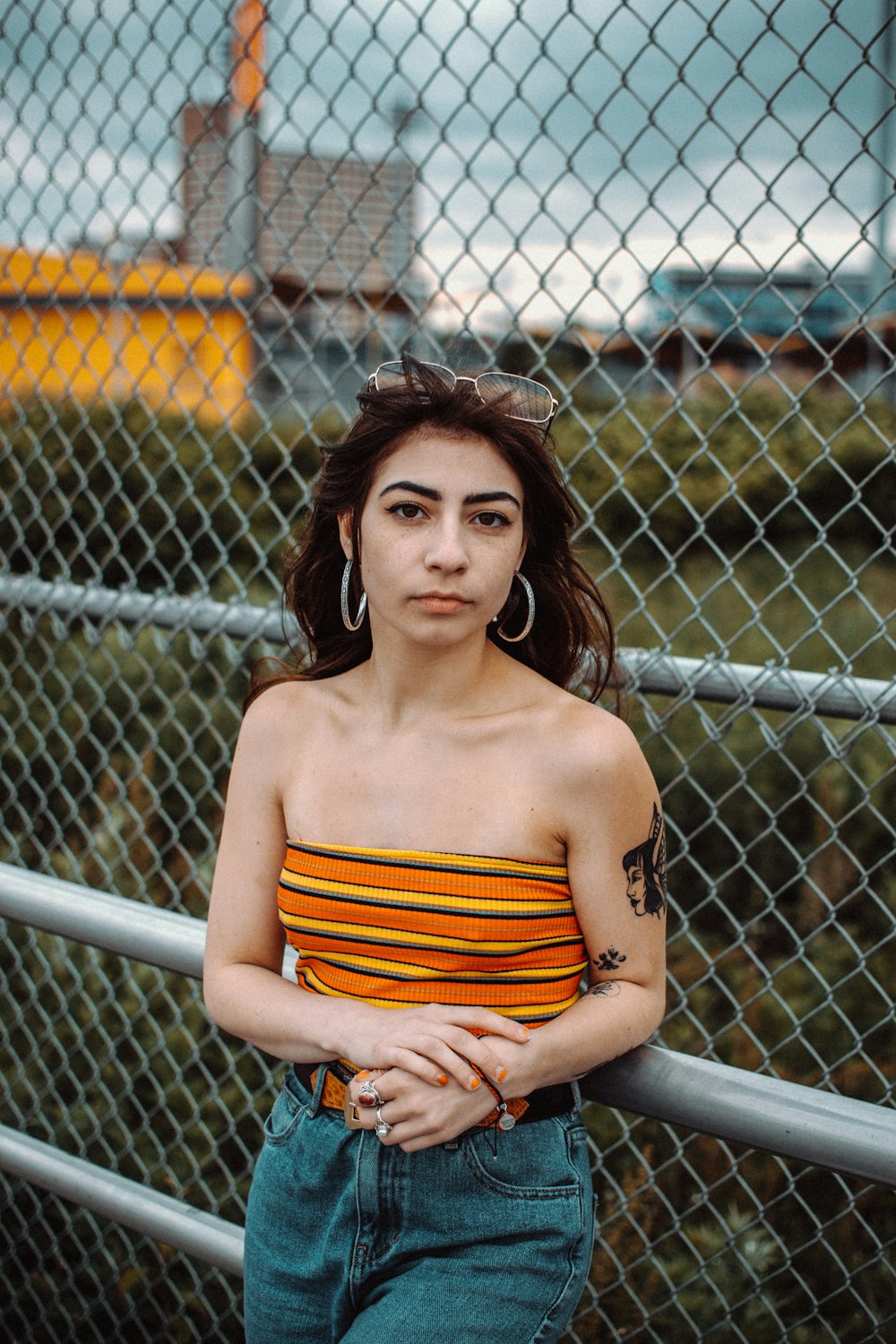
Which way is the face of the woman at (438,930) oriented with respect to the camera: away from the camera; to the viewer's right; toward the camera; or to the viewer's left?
toward the camera

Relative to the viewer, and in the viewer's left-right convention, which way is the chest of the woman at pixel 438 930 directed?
facing the viewer
